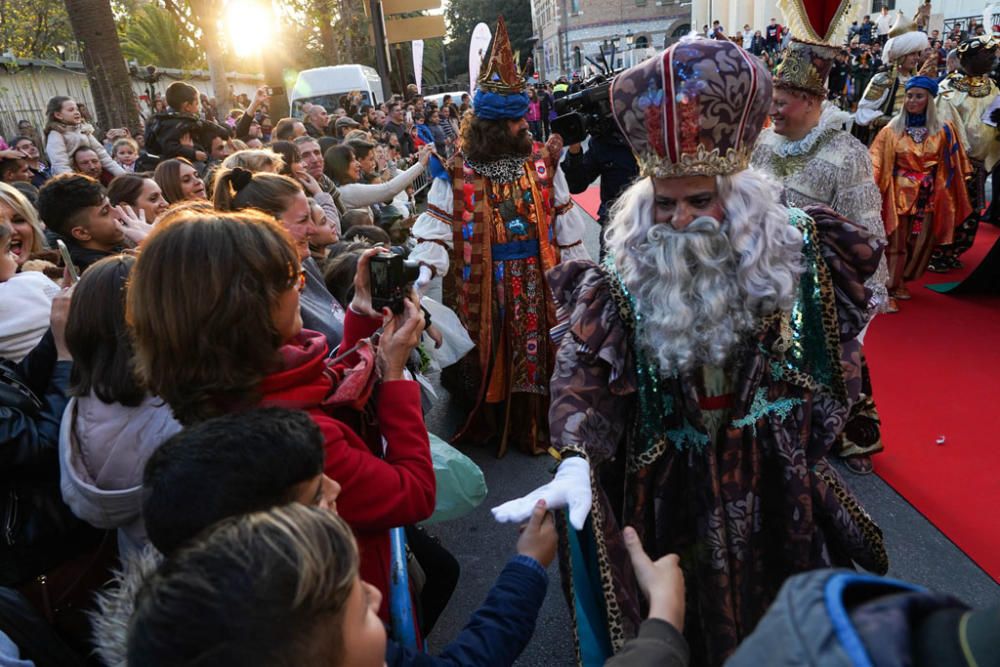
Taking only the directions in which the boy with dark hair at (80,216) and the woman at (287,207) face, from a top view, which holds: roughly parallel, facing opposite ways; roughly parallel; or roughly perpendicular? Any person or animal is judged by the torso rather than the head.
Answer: roughly parallel

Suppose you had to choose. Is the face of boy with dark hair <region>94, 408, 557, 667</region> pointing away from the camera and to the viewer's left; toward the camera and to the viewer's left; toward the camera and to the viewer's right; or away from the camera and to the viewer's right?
away from the camera and to the viewer's right

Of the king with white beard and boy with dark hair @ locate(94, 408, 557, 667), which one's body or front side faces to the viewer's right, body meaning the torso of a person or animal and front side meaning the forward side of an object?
the boy with dark hair

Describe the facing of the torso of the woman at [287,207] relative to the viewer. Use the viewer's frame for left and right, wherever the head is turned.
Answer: facing to the right of the viewer

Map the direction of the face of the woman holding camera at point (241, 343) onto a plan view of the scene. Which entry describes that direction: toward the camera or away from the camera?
away from the camera

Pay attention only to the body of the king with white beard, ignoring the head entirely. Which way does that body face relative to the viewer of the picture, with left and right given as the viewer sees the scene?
facing the viewer

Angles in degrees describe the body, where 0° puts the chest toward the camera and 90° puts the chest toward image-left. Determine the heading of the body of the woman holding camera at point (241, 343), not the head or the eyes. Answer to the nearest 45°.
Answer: approximately 225°

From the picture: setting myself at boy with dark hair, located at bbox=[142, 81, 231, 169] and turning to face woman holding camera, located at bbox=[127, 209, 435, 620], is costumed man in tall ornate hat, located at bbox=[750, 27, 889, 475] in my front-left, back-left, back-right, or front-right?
front-left

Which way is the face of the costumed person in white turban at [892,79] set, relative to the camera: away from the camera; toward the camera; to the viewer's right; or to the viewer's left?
toward the camera

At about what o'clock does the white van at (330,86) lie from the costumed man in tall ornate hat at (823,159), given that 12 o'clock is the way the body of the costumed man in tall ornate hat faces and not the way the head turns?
The white van is roughly at 3 o'clock from the costumed man in tall ornate hat.

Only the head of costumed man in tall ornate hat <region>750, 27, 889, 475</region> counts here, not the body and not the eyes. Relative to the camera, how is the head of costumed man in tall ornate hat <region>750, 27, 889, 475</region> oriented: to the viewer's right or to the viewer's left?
to the viewer's left

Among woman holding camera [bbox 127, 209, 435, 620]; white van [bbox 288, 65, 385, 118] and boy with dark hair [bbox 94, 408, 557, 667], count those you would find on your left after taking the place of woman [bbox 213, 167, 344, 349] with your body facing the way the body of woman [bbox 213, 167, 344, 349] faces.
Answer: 1

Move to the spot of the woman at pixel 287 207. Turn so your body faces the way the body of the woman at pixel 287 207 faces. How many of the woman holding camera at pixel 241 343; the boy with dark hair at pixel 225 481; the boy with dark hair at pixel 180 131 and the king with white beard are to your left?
1
